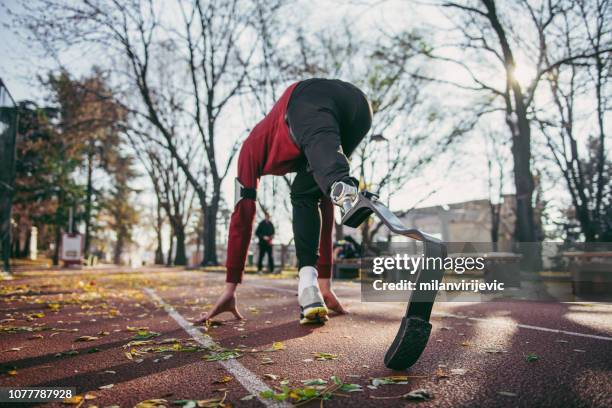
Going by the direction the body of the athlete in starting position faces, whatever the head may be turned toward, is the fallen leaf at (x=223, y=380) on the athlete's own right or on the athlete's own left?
on the athlete's own left

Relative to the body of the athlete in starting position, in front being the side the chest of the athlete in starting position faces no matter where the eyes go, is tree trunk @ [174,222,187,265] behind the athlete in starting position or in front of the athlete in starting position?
in front

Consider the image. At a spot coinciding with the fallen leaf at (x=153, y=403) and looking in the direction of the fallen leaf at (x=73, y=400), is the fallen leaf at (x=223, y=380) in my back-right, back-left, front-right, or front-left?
back-right

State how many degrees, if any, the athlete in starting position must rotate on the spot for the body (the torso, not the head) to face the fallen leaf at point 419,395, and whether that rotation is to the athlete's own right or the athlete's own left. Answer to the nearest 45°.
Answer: approximately 135° to the athlete's own left

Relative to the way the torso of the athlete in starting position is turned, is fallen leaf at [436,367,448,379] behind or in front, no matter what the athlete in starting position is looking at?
behind

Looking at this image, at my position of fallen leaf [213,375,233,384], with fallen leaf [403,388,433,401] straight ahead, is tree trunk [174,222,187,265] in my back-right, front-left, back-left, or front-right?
back-left
